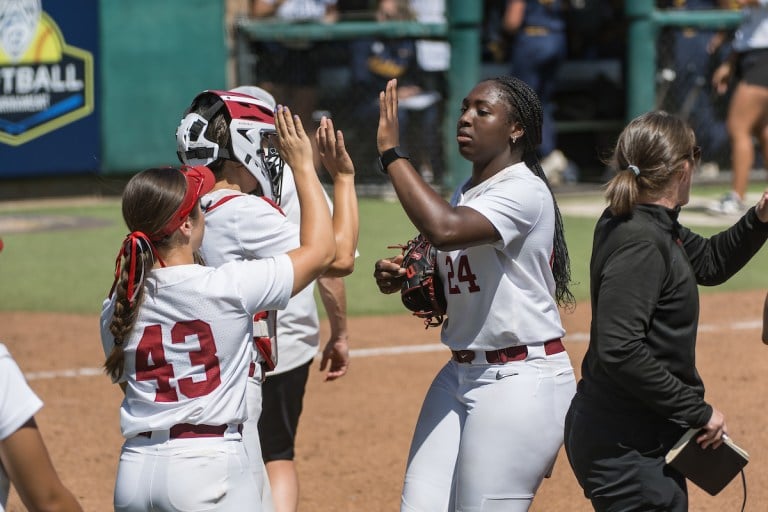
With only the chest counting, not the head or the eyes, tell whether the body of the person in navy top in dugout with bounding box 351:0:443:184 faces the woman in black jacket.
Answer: yes

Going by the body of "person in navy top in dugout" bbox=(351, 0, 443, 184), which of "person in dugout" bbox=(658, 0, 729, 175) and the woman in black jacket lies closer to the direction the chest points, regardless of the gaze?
the woman in black jacket

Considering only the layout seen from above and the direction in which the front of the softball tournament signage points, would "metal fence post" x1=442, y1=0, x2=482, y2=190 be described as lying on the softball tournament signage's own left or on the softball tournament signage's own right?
on the softball tournament signage's own left

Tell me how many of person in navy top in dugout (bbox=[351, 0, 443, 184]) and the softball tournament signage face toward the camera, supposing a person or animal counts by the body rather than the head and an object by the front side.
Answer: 2

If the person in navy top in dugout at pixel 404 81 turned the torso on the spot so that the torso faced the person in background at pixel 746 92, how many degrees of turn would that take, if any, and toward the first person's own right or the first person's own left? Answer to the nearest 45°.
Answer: approximately 45° to the first person's own left

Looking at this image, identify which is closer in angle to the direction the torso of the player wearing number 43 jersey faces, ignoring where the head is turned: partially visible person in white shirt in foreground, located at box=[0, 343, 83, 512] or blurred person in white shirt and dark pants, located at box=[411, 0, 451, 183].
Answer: the blurred person in white shirt and dark pants

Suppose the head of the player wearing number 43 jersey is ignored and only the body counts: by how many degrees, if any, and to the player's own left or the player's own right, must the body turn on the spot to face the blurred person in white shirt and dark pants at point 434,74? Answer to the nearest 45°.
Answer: approximately 45° to the player's own left

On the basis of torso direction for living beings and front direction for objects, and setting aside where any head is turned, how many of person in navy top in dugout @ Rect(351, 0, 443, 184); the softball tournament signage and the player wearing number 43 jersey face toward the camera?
2

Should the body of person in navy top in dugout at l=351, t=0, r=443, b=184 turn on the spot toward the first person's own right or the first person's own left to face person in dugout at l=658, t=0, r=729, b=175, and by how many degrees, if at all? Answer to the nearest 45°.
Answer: approximately 90° to the first person's own left

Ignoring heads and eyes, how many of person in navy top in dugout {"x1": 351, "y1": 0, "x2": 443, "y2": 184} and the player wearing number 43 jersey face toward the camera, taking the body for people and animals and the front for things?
1

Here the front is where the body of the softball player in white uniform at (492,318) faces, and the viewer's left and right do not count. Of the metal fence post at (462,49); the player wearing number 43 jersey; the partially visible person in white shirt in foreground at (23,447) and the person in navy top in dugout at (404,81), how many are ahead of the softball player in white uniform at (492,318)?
2

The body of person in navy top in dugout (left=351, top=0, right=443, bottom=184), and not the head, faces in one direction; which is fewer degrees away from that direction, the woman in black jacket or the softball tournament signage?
the woman in black jacket

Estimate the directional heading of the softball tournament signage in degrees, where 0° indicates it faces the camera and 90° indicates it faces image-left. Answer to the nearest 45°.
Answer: approximately 0°

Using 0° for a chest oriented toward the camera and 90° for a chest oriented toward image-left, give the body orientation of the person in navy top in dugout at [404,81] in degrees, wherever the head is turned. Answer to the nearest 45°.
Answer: approximately 0°

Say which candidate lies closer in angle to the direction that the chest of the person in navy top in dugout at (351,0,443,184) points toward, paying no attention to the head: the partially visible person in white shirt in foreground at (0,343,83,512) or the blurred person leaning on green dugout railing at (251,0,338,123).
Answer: the partially visible person in white shirt in foreground
